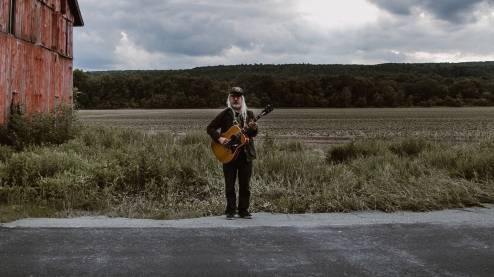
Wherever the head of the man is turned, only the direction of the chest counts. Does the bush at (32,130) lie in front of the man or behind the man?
behind

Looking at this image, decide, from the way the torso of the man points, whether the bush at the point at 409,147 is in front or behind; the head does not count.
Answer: behind

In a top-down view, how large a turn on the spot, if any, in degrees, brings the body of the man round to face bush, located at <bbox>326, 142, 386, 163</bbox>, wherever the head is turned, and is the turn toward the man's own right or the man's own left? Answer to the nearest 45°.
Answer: approximately 180°

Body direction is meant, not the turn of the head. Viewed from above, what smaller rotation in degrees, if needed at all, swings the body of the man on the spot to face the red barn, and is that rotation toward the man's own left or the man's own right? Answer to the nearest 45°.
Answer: approximately 135° to the man's own right

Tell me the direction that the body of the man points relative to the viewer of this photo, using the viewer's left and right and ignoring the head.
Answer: facing the viewer
